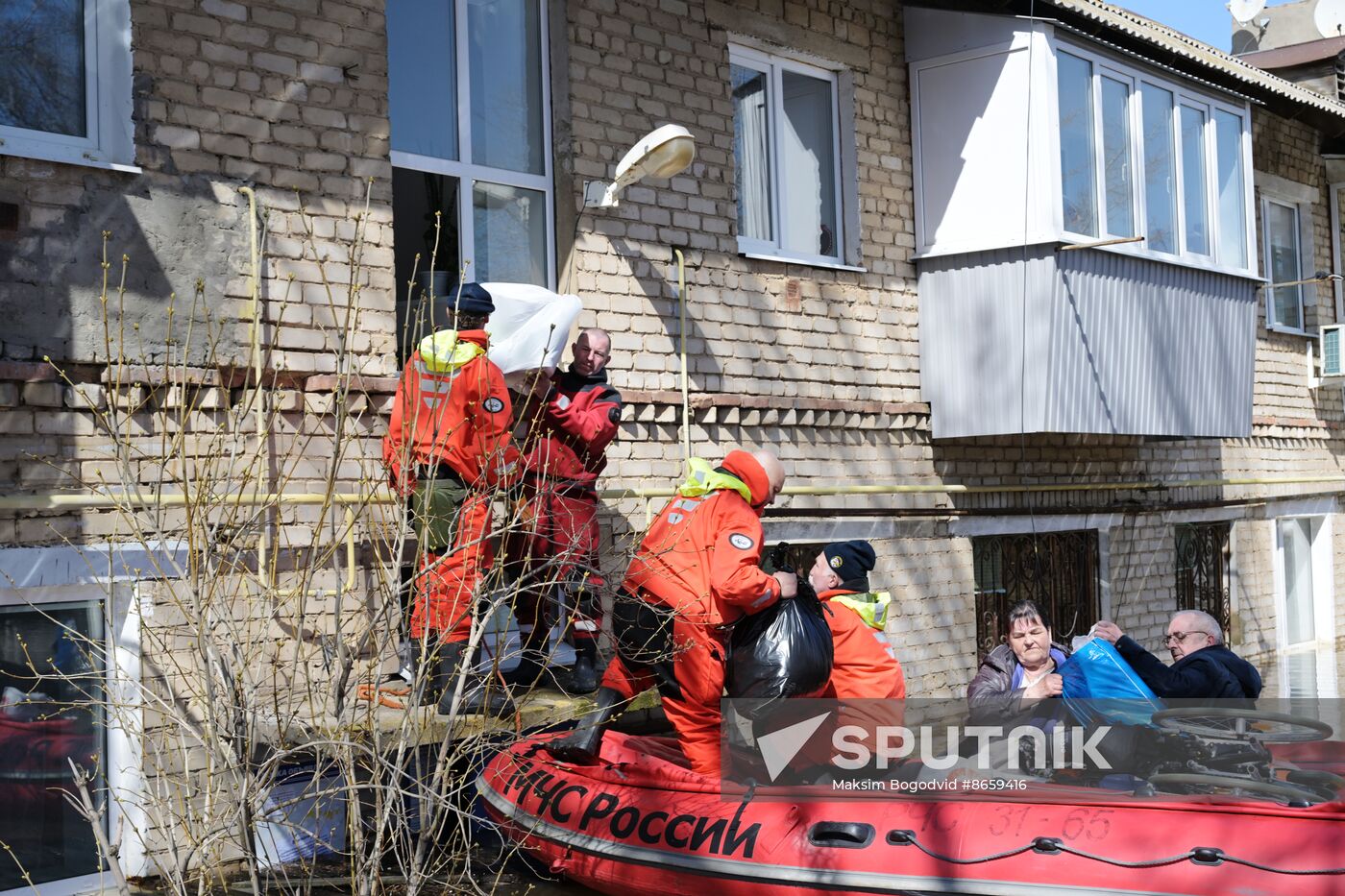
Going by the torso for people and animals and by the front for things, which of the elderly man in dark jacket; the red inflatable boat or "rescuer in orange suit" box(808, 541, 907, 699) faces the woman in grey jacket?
the elderly man in dark jacket

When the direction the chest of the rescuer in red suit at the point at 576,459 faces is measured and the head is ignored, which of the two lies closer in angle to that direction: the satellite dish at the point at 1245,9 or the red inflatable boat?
the red inflatable boat

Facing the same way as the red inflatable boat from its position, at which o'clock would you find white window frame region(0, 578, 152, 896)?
The white window frame is roughly at 12 o'clock from the red inflatable boat.

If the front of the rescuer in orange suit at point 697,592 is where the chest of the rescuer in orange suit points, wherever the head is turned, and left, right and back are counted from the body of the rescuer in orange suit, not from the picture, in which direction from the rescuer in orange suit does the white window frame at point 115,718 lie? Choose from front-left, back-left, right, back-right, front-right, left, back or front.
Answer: back-left

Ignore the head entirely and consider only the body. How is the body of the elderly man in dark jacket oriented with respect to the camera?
to the viewer's left

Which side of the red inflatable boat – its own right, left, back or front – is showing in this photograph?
left

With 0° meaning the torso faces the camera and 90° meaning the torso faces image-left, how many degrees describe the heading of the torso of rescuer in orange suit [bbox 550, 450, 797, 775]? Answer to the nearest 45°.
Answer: approximately 225°
